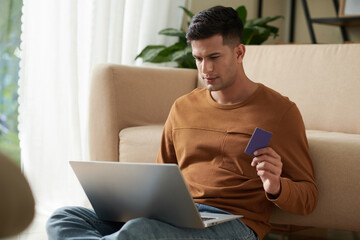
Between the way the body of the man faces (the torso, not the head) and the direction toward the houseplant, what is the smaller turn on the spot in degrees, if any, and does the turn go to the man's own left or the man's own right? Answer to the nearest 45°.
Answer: approximately 135° to the man's own right

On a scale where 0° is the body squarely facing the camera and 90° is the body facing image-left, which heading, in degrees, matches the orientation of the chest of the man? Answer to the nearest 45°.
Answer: approximately 45°

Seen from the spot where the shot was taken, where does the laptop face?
facing away from the viewer and to the right of the viewer

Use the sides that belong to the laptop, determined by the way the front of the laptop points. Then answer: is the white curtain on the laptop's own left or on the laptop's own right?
on the laptop's own left

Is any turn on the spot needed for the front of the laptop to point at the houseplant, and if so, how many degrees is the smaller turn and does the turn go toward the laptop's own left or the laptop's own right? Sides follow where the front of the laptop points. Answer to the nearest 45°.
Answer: approximately 45° to the laptop's own left

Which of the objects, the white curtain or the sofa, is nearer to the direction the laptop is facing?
the sofa
